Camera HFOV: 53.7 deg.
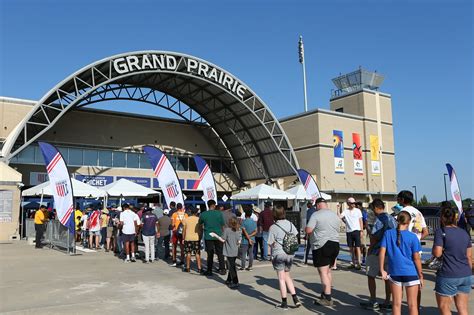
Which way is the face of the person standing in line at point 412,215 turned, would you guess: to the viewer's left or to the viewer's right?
to the viewer's left

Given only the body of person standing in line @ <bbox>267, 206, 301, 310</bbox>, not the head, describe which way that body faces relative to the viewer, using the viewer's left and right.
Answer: facing away from the viewer and to the left of the viewer

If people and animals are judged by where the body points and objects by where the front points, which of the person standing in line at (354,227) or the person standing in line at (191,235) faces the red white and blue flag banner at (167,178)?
the person standing in line at (191,235)

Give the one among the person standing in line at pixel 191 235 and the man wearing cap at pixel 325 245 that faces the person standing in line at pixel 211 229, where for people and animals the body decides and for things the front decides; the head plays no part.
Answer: the man wearing cap

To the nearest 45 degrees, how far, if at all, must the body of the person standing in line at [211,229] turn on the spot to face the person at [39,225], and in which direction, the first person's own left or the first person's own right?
approximately 45° to the first person's own left

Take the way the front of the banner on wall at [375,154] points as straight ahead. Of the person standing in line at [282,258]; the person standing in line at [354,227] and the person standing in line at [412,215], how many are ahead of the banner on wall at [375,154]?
3

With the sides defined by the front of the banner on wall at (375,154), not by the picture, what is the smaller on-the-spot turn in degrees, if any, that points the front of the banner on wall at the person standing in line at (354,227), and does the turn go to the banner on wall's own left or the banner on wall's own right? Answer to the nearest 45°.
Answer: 0° — it already faces them

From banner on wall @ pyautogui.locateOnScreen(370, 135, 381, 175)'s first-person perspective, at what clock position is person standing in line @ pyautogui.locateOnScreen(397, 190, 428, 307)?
The person standing in line is roughly at 12 o'clock from the banner on wall.
